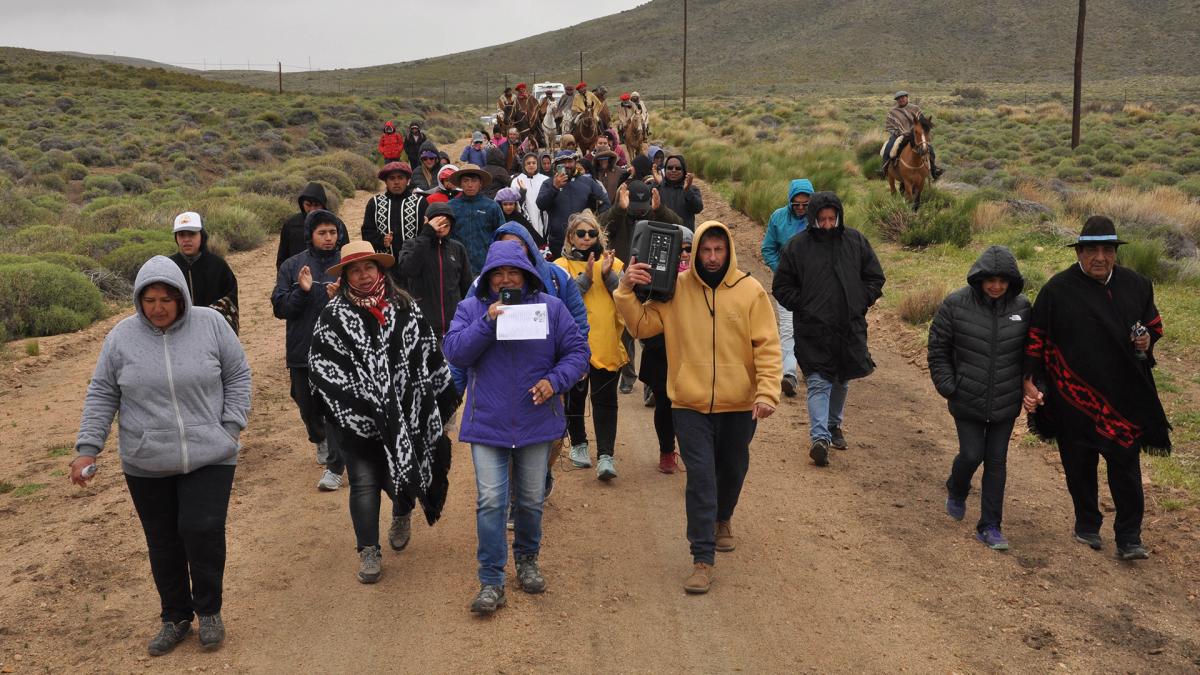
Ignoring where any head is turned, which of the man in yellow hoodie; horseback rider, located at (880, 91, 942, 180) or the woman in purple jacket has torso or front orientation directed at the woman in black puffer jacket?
the horseback rider

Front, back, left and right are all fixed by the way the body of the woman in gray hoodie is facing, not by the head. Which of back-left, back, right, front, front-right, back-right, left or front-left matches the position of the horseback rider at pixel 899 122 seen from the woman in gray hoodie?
back-left

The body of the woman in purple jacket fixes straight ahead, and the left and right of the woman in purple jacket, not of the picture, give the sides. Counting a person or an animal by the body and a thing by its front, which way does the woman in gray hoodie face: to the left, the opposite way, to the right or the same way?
the same way

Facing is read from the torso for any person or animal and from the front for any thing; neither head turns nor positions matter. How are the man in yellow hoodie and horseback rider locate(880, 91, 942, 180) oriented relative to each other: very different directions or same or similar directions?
same or similar directions

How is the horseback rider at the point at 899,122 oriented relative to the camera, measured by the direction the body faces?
toward the camera

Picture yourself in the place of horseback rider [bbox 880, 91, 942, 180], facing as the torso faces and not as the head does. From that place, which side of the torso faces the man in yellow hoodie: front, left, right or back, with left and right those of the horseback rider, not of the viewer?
front

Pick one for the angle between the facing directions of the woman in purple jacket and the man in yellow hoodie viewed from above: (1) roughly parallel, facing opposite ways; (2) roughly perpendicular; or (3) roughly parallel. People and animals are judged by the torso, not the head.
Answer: roughly parallel

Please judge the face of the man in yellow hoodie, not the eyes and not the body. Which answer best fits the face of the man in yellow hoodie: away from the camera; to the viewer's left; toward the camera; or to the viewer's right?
toward the camera

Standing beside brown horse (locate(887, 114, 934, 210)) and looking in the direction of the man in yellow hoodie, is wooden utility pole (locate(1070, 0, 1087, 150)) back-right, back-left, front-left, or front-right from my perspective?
back-left

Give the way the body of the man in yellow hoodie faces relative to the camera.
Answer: toward the camera

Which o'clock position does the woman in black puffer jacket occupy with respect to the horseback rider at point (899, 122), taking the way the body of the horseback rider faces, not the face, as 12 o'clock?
The woman in black puffer jacket is roughly at 12 o'clock from the horseback rider.

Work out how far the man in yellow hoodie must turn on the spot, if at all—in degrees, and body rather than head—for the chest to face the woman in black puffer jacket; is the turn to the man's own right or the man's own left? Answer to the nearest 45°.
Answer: approximately 135° to the man's own left

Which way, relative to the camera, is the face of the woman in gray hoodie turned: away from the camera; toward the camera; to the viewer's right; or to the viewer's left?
toward the camera

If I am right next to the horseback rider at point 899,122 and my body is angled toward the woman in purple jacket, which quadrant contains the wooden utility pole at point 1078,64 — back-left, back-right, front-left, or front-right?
back-left

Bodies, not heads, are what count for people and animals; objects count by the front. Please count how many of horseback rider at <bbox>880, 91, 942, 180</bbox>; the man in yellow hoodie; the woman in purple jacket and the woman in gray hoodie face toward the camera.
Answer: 4
